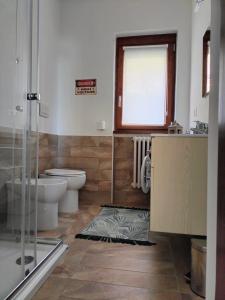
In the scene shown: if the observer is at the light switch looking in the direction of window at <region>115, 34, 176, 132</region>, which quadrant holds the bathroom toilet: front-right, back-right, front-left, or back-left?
back-right

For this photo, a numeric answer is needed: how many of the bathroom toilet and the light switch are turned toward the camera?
1

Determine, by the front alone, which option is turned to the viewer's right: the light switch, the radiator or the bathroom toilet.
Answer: the bathroom toilet

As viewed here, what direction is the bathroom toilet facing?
to the viewer's right

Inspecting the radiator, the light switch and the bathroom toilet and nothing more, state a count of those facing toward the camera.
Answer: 2

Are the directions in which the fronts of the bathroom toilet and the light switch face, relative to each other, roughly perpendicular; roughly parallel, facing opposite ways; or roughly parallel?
roughly perpendicular

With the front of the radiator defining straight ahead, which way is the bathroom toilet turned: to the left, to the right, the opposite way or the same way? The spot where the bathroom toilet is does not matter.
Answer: to the left

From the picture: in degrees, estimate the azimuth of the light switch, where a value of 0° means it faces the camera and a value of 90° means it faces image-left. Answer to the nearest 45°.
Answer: approximately 0°

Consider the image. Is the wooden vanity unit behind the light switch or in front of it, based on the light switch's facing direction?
in front
